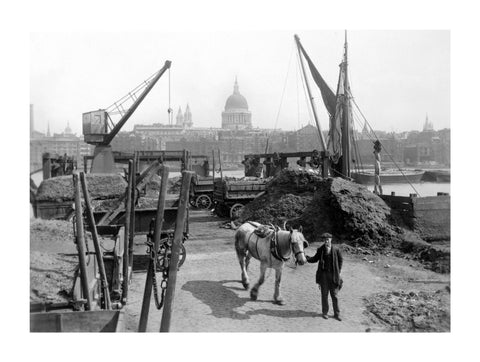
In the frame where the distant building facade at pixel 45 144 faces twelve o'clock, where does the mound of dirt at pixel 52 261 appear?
The mound of dirt is roughly at 12 o'clock from the distant building facade.

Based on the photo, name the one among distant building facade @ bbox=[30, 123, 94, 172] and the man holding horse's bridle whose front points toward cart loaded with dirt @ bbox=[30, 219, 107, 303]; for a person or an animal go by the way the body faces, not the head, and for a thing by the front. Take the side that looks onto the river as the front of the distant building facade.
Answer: the distant building facade

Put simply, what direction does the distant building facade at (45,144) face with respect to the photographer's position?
facing the viewer

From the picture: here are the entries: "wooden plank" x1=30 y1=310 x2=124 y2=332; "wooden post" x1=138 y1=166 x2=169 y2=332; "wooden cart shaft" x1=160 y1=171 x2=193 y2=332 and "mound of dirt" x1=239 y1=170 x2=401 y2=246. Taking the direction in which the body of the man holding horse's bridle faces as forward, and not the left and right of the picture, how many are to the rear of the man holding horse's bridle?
1

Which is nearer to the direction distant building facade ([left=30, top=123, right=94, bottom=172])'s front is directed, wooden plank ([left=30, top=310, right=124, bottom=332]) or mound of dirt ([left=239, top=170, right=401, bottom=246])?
the wooden plank

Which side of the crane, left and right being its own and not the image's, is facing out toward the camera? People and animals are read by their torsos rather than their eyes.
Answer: right

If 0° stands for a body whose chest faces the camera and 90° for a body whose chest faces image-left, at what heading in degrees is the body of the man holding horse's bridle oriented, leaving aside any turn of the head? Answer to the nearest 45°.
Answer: approximately 0°

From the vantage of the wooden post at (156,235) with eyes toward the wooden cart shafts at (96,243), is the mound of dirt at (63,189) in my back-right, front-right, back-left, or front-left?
front-right

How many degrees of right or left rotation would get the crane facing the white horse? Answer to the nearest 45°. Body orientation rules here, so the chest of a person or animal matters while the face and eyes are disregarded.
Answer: approximately 90° to its right

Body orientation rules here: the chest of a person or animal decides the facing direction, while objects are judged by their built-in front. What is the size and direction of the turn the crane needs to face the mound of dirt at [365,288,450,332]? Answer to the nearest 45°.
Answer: approximately 90° to its right

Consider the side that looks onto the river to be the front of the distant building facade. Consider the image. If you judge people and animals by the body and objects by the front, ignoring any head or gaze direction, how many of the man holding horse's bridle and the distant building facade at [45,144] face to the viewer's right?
0

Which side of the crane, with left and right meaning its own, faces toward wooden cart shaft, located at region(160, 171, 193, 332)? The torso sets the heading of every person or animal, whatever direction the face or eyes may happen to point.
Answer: right

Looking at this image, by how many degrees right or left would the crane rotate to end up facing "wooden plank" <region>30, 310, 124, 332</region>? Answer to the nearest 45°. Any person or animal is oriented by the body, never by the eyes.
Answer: approximately 90° to its right

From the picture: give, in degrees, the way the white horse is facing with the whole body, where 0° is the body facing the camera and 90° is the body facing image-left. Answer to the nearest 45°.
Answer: approximately 315°
